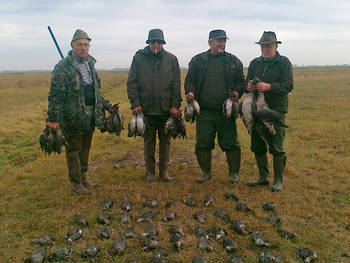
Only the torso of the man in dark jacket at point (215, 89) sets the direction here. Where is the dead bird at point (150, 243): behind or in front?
in front

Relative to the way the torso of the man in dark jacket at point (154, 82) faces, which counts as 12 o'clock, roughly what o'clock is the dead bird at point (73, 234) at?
The dead bird is roughly at 1 o'clock from the man in dark jacket.

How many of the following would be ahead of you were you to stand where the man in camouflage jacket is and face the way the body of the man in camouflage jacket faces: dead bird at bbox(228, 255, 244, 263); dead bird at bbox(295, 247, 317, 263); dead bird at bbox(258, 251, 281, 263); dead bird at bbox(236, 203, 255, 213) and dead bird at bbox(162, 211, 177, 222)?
5

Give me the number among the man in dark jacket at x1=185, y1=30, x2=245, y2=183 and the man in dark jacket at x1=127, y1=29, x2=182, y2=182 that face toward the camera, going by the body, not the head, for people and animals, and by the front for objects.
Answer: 2

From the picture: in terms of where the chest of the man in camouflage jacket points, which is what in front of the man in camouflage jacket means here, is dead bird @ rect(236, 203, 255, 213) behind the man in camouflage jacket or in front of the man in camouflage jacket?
in front

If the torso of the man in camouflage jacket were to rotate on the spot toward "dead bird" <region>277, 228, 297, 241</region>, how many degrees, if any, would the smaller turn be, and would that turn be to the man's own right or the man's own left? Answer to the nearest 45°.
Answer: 0° — they already face it

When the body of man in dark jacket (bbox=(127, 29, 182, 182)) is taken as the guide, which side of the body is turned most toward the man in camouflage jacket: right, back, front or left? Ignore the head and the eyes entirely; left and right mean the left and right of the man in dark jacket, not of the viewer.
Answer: right

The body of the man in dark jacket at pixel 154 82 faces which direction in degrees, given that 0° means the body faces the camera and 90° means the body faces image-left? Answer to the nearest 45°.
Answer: approximately 0°
